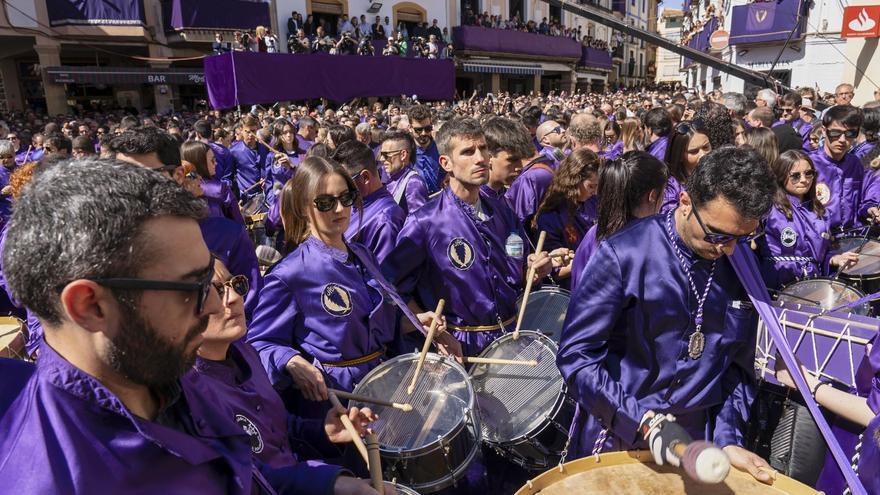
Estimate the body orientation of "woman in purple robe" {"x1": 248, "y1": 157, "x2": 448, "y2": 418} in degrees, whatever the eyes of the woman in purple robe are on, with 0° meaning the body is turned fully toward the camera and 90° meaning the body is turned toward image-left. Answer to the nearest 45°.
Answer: approximately 315°

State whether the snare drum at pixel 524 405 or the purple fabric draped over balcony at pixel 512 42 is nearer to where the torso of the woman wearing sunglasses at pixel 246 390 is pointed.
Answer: the snare drum

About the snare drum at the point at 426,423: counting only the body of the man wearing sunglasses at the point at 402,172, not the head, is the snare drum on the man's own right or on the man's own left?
on the man's own left

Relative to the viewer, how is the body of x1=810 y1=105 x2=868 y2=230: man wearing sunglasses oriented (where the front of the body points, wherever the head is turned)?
toward the camera

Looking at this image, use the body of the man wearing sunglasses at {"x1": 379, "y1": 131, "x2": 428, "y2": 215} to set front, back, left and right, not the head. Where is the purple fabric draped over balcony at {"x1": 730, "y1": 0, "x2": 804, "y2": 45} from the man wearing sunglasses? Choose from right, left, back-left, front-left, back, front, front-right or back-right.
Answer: back

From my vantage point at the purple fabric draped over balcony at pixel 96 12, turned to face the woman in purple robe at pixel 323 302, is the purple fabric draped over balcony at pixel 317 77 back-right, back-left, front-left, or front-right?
front-left

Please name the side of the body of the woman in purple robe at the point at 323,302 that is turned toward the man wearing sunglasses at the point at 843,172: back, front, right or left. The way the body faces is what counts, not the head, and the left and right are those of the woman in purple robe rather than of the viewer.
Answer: left

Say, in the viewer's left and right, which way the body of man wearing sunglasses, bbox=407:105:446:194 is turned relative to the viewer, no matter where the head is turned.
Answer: facing the viewer

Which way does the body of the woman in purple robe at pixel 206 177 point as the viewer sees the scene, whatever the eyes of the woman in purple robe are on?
to the viewer's right

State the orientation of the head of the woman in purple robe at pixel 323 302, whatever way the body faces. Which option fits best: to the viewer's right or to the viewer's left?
to the viewer's right

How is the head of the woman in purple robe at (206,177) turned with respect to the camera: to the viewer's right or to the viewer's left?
to the viewer's right

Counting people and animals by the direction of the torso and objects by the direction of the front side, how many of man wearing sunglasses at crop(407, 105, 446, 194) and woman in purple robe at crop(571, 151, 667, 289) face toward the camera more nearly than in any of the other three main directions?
1

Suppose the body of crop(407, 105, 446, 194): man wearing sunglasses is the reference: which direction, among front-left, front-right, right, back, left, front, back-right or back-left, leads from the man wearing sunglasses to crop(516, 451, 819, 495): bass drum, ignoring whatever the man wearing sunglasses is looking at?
front

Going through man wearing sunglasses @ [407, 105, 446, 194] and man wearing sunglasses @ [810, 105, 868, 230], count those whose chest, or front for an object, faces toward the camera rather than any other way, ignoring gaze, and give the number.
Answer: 2
